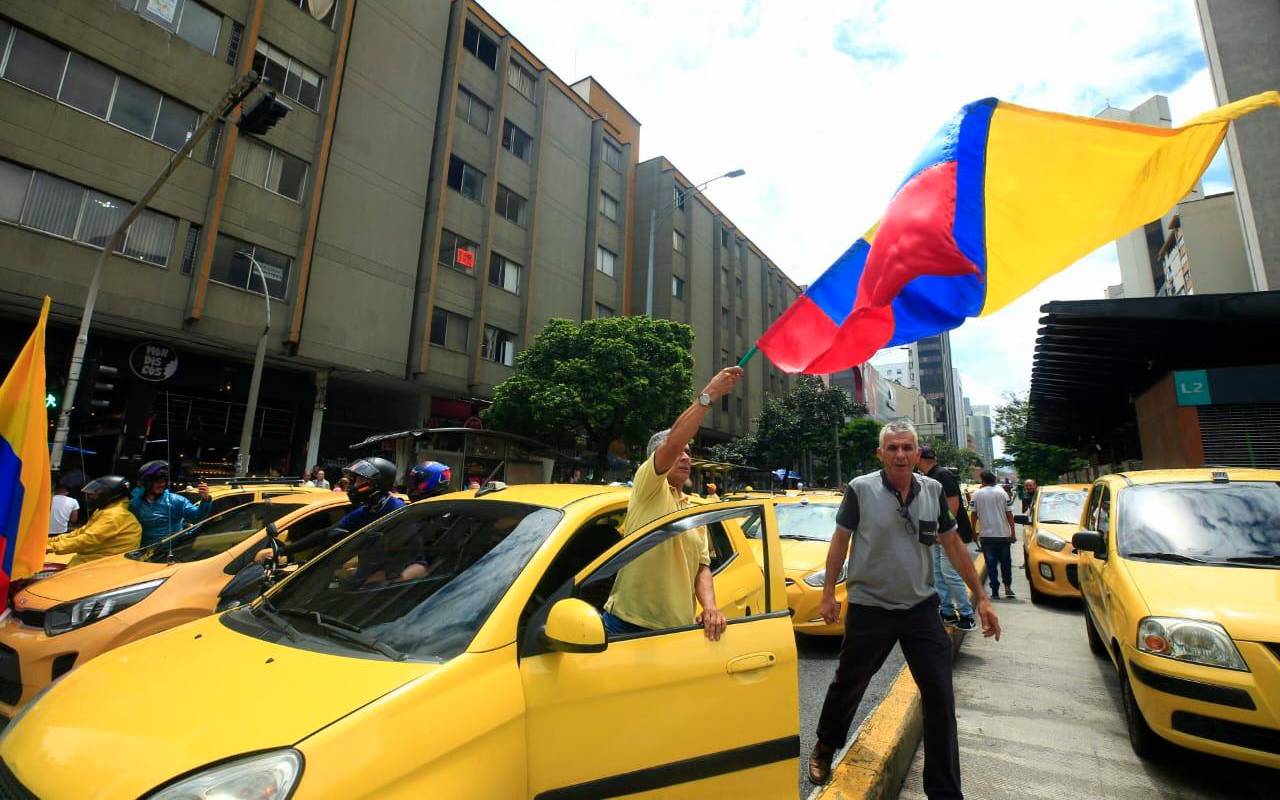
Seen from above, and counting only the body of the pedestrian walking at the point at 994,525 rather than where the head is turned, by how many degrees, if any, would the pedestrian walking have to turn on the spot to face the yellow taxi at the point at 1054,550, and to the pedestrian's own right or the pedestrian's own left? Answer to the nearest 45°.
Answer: approximately 90° to the pedestrian's own right

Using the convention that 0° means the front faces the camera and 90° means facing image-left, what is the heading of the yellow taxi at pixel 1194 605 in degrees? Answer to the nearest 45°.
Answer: approximately 0°

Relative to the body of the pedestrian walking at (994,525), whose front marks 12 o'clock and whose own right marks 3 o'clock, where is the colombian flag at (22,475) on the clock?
The colombian flag is roughly at 7 o'clock from the pedestrian walking.

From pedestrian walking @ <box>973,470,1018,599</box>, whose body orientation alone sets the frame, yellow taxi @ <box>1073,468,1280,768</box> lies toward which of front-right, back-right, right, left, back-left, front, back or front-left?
back

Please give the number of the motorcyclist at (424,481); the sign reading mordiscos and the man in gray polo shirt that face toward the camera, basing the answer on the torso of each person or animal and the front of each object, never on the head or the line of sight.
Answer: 2
